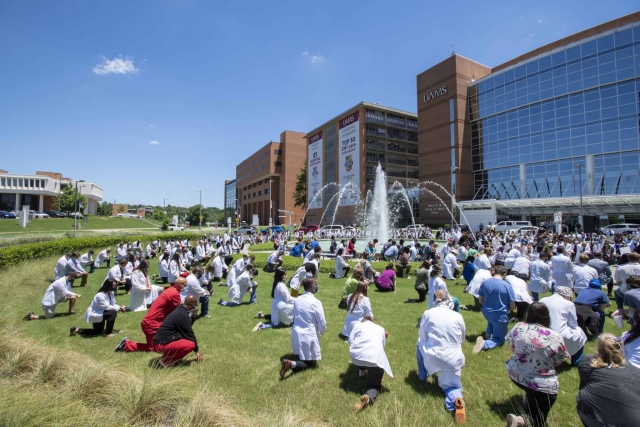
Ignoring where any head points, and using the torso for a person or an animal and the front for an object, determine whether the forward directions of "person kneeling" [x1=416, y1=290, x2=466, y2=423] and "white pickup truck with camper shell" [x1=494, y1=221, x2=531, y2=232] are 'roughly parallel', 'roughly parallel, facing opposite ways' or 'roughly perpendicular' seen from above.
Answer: roughly perpendicular

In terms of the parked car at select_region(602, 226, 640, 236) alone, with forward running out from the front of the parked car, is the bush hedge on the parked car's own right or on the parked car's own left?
on the parked car's own left

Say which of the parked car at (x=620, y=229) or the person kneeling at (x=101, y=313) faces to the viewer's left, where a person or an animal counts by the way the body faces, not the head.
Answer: the parked car

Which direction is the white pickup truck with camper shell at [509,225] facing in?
to the viewer's left

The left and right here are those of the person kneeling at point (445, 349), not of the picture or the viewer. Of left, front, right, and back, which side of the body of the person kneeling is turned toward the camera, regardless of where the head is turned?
back

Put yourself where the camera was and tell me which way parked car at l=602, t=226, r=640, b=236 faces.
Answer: facing to the left of the viewer

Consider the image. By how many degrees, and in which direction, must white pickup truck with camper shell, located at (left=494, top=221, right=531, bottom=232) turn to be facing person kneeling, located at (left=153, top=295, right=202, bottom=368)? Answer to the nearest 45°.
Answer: approximately 90° to its left

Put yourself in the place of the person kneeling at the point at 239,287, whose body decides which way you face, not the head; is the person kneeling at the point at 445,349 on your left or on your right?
on your right

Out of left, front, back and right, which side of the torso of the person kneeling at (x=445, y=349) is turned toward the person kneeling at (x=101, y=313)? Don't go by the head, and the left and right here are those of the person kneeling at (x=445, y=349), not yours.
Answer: left

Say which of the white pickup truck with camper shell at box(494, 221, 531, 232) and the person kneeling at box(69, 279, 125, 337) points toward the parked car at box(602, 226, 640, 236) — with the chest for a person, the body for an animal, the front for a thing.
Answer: the person kneeling

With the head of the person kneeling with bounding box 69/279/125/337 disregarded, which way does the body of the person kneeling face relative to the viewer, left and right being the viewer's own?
facing to the right of the viewer

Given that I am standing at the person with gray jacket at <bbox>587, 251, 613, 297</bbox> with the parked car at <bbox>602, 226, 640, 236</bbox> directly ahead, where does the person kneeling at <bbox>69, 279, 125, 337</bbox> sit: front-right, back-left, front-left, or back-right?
back-left

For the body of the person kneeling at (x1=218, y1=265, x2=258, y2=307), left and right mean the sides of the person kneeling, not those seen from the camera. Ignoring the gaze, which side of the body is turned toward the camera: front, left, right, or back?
right

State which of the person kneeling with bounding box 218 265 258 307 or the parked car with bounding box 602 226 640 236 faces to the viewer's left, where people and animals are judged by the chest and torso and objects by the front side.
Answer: the parked car

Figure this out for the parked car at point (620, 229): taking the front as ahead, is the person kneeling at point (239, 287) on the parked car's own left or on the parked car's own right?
on the parked car's own left
